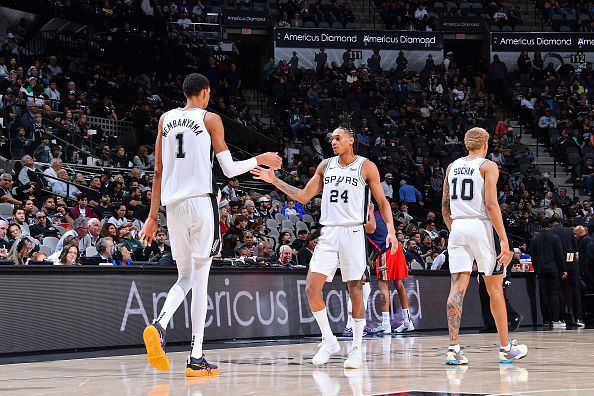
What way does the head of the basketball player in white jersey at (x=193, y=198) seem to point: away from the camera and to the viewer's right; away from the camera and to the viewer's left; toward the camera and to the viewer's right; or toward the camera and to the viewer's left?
away from the camera and to the viewer's right

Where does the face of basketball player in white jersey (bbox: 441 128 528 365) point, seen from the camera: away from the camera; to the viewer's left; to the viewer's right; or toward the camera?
away from the camera

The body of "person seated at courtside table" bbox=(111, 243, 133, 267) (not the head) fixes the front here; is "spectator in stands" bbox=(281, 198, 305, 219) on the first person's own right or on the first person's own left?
on the first person's own left

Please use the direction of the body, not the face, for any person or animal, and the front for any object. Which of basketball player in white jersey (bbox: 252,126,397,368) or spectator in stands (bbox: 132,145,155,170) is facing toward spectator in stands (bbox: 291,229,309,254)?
spectator in stands (bbox: 132,145,155,170)

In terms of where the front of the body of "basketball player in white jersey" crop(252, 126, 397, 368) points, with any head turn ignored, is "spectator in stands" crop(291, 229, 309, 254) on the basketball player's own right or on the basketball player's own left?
on the basketball player's own right

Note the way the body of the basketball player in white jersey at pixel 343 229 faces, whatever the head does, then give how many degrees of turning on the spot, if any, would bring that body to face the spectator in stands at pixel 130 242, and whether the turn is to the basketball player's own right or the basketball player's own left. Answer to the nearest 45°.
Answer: approximately 90° to the basketball player's own right

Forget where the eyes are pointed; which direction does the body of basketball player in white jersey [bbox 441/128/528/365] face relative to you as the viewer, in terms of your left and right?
facing away from the viewer and to the right of the viewer

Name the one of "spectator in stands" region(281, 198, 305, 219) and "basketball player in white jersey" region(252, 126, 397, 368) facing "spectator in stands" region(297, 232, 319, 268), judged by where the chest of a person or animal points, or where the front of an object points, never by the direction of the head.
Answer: "spectator in stands" region(281, 198, 305, 219)

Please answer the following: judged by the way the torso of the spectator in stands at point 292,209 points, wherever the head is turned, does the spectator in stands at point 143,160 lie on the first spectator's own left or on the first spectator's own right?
on the first spectator's own right

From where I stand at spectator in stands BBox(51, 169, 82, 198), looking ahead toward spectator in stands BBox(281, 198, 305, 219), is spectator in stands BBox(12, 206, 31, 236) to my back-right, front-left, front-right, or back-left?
back-right

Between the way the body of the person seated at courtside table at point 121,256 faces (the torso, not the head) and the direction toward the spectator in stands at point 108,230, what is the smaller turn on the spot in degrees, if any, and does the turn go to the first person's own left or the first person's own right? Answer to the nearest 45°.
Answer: approximately 135° to the first person's own left

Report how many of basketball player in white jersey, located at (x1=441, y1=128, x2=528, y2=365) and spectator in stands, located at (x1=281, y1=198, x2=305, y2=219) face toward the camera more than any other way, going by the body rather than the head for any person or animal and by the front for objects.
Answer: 1

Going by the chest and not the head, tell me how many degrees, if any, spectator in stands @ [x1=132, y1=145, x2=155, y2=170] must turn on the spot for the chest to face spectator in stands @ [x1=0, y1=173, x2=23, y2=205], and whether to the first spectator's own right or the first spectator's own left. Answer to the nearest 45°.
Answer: approximately 90° to the first spectator's own right
